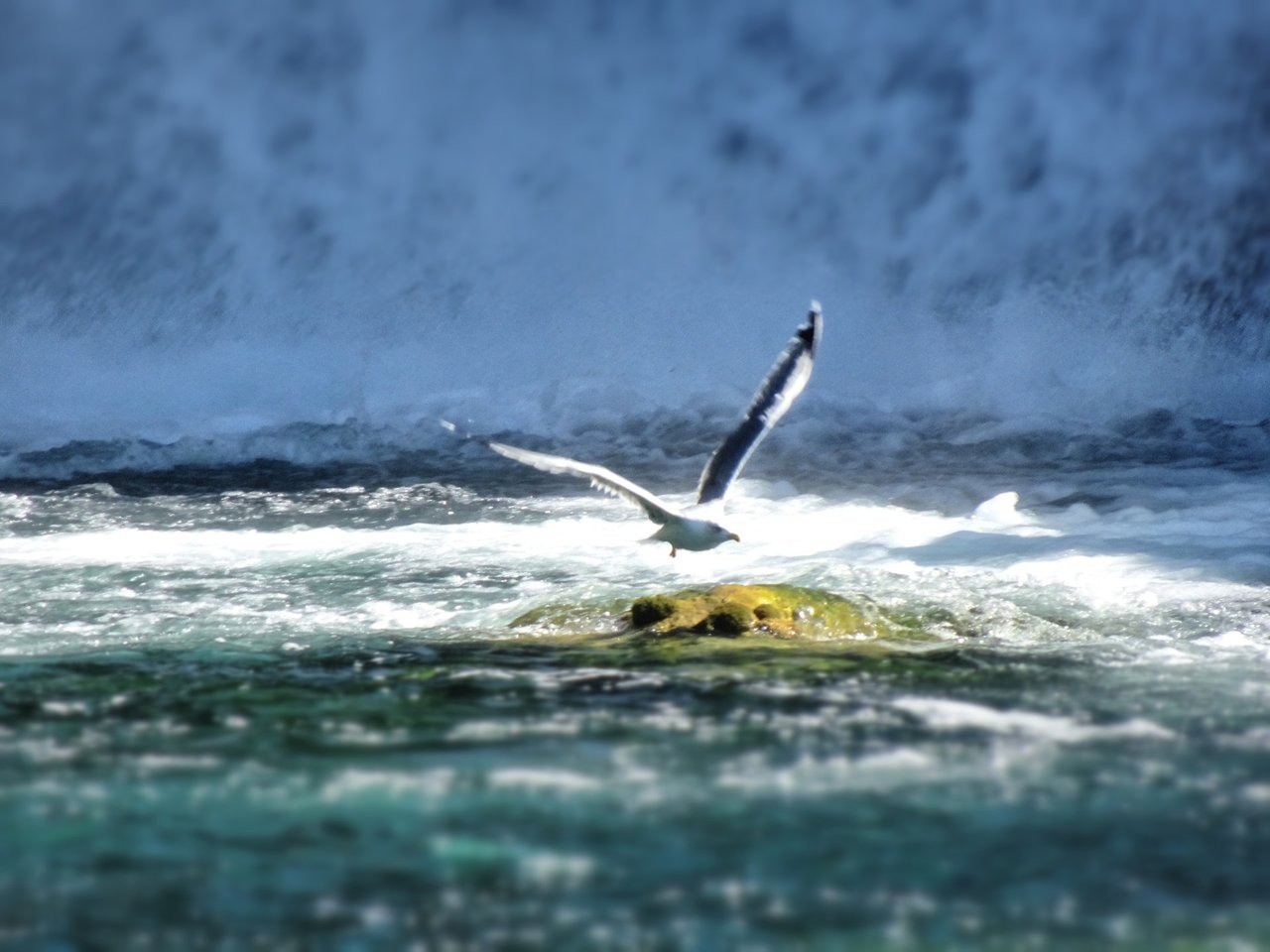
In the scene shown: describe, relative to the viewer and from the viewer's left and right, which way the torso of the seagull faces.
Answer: facing the viewer and to the right of the viewer
